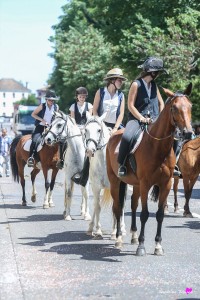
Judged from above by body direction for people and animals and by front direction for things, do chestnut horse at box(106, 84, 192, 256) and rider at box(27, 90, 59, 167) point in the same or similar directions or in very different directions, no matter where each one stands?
same or similar directions

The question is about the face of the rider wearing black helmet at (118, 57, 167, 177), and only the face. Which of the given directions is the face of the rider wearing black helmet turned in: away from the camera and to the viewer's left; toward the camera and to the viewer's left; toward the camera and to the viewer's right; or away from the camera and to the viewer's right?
toward the camera and to the viewer's right

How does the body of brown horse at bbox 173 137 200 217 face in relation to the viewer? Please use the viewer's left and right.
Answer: facing the viewer and to the right of the viewer

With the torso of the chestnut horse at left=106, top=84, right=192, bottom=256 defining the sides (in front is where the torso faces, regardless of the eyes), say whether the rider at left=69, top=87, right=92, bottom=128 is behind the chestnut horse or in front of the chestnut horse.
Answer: behind

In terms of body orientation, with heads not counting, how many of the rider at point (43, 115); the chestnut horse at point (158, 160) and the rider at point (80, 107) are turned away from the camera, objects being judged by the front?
0

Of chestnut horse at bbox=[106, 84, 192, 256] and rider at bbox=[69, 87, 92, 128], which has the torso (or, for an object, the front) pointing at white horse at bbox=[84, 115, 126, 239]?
the rider

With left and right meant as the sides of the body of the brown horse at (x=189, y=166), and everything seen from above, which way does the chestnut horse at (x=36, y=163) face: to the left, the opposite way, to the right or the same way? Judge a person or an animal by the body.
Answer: the same way

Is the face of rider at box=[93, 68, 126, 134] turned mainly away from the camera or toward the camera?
toward the camera

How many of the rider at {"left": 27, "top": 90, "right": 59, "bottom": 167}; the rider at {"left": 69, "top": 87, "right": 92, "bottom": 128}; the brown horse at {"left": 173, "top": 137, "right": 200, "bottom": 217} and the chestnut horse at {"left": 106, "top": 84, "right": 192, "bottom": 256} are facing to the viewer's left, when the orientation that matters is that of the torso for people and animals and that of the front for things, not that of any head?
0

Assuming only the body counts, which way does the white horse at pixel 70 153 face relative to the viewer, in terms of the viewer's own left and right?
facing the viewer and to the left of the viewer

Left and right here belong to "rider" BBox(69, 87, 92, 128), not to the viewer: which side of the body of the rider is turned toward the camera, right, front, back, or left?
front
